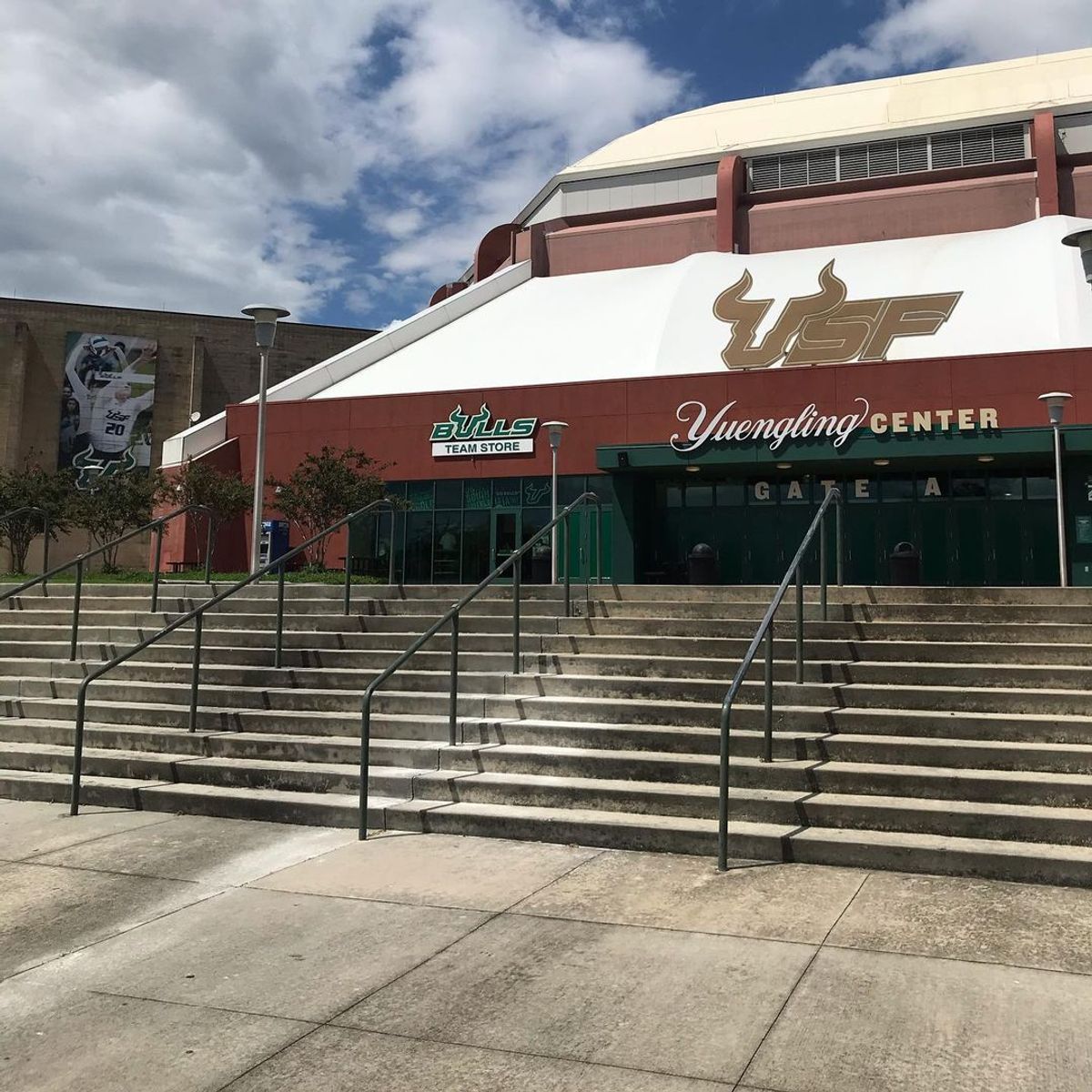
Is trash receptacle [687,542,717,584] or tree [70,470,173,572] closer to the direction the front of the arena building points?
the trash receptacle

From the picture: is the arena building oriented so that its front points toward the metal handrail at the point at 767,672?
yes

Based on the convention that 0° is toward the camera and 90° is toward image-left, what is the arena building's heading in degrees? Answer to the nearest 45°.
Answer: approximately 0°

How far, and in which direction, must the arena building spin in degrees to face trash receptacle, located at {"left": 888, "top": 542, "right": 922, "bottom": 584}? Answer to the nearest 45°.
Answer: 0° — it already faces it

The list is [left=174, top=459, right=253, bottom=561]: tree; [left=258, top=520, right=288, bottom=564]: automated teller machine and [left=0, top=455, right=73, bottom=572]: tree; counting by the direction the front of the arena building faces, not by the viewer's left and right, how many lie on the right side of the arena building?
3

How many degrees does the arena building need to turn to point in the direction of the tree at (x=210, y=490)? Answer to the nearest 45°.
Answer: approximately 90° to its right

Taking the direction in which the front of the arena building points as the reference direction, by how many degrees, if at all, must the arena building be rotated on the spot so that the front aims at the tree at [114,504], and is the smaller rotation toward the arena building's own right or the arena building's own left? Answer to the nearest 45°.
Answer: approximately 90° to the arena building's own right

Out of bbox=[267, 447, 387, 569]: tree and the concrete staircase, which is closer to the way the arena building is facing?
the concrete staircase

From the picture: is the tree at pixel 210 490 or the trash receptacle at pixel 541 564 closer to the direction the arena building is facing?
the trash receptacle

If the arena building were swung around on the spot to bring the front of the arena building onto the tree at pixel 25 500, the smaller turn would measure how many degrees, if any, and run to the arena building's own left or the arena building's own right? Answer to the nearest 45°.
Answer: approximately 90° to the arena building's own right
